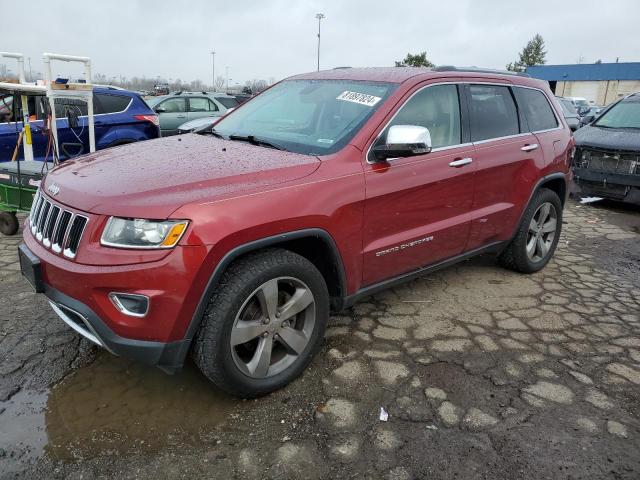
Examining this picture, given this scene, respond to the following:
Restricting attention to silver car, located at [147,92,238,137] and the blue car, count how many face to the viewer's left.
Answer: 2

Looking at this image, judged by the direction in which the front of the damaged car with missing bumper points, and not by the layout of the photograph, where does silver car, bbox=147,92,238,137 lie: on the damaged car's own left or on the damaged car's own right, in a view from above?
on the damaged car's own right

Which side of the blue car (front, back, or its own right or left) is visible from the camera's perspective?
left

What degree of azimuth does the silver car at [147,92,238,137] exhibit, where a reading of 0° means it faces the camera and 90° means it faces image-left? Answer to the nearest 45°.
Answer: approximately 90°

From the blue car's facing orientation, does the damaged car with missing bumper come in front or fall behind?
behind

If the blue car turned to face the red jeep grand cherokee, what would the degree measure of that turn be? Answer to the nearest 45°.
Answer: approximately 90° to its left

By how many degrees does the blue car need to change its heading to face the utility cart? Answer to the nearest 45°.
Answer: approximately 90° to its left

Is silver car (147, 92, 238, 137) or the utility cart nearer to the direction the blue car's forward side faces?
the utility cart

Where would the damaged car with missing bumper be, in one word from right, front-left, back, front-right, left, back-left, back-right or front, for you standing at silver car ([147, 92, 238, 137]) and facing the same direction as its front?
back-left
